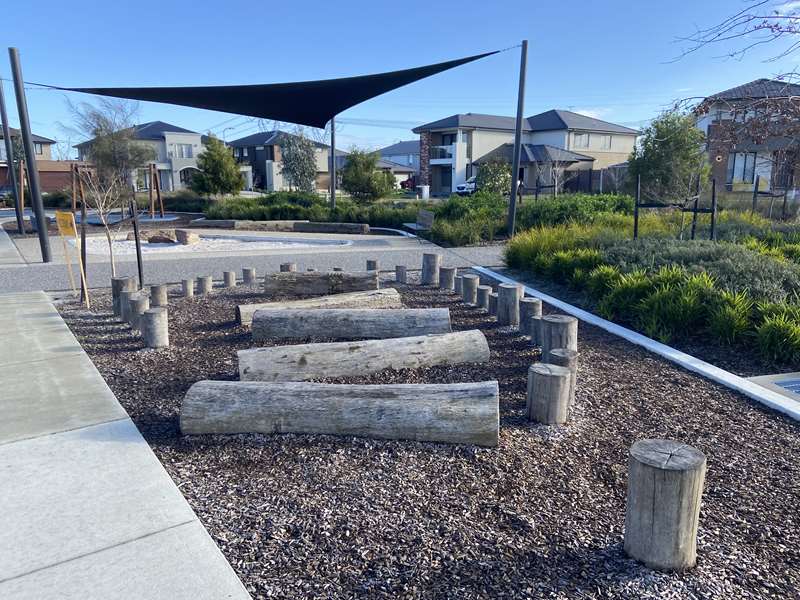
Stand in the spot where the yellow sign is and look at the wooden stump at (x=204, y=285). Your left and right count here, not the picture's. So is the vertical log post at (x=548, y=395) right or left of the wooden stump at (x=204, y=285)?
right

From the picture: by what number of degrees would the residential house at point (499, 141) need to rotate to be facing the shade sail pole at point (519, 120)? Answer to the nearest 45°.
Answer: approximately 45° to its left

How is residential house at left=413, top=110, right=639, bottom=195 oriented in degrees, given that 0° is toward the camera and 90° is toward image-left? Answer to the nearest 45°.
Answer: approximately 45°

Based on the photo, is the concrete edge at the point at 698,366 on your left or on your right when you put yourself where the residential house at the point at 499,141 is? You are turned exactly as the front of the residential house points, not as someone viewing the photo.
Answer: on your left

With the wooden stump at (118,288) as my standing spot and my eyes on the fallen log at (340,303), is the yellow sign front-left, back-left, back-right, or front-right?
back-left

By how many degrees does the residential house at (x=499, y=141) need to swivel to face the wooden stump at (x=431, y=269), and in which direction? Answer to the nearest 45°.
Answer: approximately 45° to its left

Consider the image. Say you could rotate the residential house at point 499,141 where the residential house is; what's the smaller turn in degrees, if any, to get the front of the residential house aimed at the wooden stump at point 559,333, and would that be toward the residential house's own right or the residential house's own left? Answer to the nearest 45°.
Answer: approximately 45° to the residential house's own left

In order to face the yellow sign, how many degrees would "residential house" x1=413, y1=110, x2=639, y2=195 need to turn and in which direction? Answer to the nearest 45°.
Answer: approximately 45° to its left
